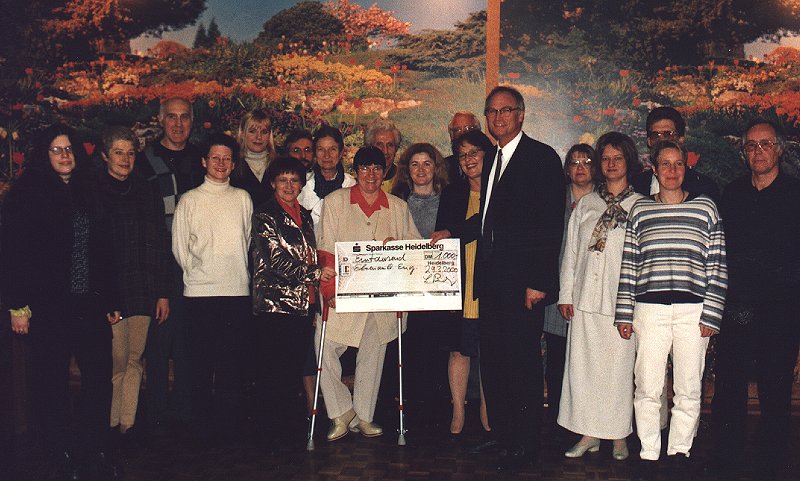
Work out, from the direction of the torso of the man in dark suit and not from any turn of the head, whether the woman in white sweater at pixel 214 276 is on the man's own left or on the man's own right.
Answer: on the man's own right

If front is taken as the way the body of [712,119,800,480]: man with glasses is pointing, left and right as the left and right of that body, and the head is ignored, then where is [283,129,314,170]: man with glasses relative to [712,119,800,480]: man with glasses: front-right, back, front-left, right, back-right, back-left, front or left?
right

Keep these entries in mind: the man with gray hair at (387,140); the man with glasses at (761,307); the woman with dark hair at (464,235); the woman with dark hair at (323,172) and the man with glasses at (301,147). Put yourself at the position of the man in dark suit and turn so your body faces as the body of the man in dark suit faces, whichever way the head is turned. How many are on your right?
4

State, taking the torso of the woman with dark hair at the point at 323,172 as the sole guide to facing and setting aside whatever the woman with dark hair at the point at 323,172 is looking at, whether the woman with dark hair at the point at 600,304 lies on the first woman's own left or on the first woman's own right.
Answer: on the first woman's own left

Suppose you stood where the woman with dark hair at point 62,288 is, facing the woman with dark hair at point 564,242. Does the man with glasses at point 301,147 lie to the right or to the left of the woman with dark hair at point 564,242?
left

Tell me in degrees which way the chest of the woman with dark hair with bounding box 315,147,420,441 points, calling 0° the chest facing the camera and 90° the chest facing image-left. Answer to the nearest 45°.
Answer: approximately 0°

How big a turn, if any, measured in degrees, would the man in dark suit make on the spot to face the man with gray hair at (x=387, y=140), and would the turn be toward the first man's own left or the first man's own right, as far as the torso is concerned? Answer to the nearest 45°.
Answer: approximately 90° to the first man's own right

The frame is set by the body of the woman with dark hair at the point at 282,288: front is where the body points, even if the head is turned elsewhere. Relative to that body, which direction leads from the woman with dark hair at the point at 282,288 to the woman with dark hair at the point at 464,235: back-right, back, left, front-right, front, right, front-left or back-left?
front-left

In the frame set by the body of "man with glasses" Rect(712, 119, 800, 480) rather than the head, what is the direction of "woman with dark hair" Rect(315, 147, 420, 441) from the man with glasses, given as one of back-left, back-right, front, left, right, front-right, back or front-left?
right
